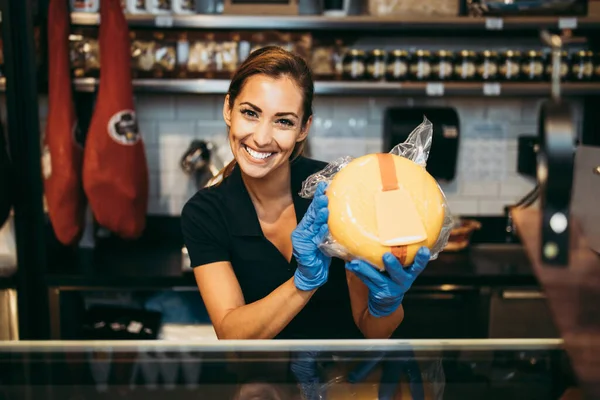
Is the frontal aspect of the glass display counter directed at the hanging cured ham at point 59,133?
no

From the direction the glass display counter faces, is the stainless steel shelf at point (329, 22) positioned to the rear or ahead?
to the rear

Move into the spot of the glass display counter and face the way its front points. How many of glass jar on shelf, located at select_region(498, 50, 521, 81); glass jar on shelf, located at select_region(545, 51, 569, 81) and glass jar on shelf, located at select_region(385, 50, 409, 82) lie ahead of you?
0

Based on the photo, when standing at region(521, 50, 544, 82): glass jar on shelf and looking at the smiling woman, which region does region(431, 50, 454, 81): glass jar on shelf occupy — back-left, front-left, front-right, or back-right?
front-right

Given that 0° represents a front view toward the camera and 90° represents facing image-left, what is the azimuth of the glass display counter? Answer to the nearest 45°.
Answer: approximately 0°

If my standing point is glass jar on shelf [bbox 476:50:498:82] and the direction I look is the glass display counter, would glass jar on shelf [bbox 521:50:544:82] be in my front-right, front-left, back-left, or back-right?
back-left

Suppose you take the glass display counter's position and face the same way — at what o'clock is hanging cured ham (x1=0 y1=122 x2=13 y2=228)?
The hanging cured ham is roughly at 5 o'clock from the glass display counter.

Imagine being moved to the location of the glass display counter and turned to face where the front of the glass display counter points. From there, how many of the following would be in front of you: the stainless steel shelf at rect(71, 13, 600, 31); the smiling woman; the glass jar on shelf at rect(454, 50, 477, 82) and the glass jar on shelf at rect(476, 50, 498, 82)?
0

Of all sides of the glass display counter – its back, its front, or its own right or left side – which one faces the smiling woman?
back

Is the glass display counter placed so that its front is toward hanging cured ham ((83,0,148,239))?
no

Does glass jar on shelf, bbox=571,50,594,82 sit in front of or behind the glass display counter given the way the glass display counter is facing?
behind

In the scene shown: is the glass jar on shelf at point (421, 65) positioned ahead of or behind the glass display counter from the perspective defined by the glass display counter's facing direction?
behind

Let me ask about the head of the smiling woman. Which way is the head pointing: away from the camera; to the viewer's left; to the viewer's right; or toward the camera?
toward the camera

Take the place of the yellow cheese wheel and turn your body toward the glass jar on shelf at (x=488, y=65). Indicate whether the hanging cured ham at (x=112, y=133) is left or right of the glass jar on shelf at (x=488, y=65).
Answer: left

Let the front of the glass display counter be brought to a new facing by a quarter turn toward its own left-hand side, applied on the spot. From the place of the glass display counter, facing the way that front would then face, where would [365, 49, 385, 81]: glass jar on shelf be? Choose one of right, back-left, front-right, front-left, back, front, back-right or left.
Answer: left

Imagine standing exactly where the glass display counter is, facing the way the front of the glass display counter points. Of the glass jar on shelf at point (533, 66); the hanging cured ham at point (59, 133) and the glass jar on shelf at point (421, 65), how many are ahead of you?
0
